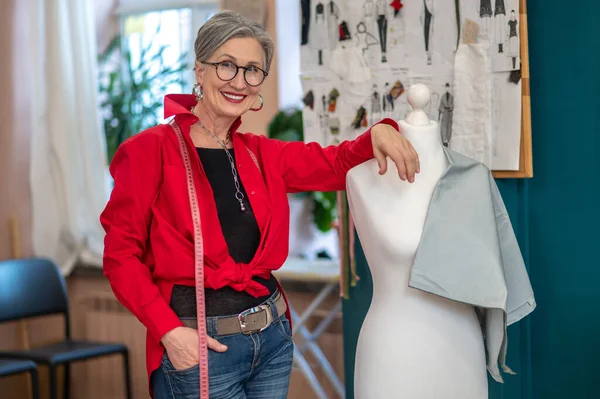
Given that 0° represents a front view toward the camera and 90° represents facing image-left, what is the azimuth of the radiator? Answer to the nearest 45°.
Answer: approximately 0°

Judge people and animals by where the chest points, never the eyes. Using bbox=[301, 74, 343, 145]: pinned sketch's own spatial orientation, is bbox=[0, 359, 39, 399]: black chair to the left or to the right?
on its right

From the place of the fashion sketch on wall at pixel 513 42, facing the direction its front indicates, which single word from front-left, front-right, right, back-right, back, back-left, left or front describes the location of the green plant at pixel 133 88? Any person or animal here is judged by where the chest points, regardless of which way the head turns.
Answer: back-right
